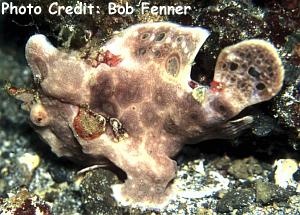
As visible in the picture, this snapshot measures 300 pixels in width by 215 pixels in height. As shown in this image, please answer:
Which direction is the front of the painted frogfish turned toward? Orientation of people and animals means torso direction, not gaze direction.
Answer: to the viewer's left
